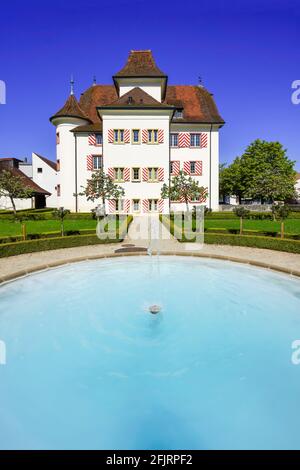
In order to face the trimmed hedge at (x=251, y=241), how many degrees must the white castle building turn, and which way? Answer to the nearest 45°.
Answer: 0° — it already faces it

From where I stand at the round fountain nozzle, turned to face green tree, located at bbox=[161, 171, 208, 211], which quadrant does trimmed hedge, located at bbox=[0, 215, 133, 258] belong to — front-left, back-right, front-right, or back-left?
front-left

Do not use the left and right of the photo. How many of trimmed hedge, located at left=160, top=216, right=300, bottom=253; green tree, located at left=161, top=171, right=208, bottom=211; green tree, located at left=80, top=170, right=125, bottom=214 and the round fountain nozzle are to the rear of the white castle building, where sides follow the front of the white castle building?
0

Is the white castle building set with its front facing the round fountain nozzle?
yes

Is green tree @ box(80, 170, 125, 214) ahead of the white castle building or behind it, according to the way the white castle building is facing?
ahead

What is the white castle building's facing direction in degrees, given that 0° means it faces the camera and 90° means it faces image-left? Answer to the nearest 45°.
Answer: approximately 0°

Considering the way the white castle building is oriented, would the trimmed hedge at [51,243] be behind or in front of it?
in front

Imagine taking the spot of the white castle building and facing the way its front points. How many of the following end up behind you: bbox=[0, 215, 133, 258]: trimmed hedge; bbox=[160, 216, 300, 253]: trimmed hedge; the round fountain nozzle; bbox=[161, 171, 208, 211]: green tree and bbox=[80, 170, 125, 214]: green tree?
0

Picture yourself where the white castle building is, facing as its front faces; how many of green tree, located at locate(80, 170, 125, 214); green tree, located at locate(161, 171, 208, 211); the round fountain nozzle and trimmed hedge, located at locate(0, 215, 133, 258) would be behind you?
0
